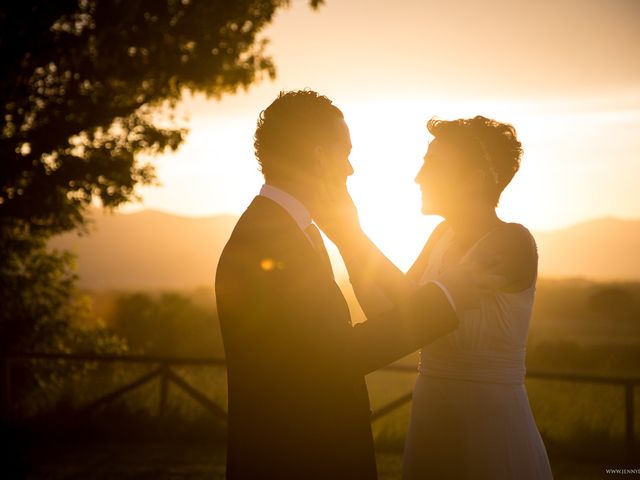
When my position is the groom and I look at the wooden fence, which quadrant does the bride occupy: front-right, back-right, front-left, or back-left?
front-right

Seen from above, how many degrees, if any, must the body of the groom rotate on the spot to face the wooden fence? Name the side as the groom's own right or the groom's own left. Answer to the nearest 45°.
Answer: approximately 90° to the groom's own left

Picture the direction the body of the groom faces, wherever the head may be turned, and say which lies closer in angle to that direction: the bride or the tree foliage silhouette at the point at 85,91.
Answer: the bride

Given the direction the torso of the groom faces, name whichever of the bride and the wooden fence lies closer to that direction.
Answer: the bride

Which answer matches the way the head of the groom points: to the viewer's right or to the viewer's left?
to the viewer's right

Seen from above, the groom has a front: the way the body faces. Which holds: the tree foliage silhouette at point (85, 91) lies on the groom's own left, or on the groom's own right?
on the groom's own left

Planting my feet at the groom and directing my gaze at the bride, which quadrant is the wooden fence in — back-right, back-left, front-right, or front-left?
front-left

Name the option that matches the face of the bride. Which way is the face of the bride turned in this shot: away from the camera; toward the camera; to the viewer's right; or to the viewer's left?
to the viewer's left

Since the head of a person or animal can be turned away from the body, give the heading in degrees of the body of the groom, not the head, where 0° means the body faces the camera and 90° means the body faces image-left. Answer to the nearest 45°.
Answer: approximately 270°

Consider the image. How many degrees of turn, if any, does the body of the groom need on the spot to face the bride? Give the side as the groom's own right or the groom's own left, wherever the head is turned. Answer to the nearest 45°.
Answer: approximately 45° to the groom's own left
